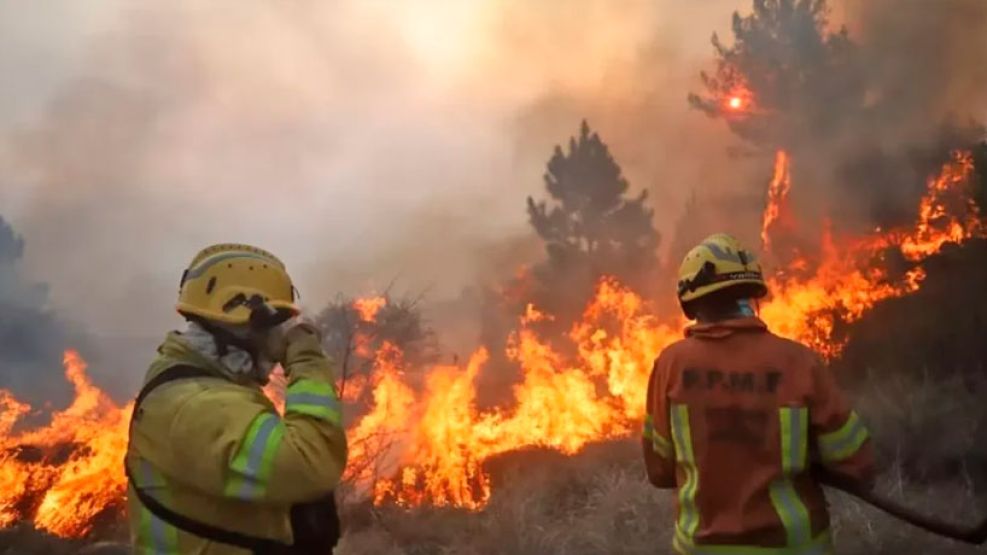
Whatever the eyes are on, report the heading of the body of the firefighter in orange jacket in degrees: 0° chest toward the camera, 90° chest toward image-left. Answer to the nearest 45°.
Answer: approximately 180°

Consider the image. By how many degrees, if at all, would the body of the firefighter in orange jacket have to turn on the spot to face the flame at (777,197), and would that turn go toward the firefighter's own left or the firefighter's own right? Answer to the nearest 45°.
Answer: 0° — they already face it

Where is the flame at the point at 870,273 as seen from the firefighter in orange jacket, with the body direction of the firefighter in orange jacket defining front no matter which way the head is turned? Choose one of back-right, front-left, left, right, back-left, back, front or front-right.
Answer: front

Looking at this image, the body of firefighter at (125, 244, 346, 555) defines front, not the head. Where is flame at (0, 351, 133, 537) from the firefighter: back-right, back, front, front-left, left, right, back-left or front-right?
left

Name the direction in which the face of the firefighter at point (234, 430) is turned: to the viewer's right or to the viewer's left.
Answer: to the viewer's right

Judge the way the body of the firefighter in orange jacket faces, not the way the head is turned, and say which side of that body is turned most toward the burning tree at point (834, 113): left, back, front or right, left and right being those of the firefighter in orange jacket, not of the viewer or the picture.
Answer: front

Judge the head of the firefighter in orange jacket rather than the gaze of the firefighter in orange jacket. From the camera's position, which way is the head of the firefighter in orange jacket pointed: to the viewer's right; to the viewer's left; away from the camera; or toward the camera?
away from the camera

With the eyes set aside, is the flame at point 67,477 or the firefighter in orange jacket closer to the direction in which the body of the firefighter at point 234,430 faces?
the firefighter in orange jacket
